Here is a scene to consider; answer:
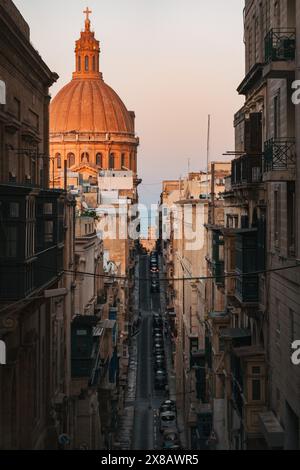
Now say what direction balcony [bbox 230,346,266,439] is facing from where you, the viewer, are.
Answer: facing to the left of the viewer

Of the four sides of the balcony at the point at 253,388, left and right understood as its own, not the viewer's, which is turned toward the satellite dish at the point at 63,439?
front

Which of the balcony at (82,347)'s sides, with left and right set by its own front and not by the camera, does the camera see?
right

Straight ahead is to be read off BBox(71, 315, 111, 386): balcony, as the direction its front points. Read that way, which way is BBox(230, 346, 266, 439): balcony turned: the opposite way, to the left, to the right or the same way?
the opposite way

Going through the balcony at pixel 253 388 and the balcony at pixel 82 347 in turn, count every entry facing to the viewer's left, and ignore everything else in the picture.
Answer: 1

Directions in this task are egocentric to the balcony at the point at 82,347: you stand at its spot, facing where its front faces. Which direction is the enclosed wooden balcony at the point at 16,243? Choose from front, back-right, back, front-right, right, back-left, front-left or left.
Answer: right

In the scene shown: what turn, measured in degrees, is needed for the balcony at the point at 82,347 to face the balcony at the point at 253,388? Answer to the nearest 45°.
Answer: approximately 45° to its right

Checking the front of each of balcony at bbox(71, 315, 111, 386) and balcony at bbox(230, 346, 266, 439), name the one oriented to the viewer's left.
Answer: balcony at bbox(230, 346, 266, 439)

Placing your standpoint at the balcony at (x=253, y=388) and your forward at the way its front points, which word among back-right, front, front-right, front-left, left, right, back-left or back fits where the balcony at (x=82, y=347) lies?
front-right
